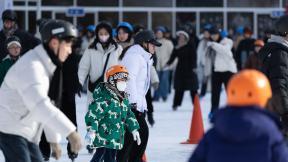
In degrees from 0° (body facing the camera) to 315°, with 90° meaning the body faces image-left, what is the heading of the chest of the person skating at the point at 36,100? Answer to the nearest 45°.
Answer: approximately 270°

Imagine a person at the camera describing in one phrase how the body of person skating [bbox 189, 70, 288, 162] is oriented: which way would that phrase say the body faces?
away from the camera

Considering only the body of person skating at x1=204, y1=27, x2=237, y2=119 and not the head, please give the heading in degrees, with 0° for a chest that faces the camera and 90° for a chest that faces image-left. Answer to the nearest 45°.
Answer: approximately 45°

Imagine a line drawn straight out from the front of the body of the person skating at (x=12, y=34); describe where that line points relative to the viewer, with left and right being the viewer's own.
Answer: facing the viewer

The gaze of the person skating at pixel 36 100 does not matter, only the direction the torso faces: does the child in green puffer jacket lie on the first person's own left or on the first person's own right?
on the first person's own left

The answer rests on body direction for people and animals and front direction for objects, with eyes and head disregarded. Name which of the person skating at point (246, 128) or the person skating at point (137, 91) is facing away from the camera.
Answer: the person skating at point (246, 128)

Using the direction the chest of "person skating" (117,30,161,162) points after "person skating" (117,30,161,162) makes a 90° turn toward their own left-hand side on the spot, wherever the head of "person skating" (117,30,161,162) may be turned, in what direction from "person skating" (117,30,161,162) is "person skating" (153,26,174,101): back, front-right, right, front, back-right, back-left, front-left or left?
front

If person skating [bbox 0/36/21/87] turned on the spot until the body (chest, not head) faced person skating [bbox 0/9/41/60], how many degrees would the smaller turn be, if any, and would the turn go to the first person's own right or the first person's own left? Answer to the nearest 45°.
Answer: approximately 135° to the first person's own left

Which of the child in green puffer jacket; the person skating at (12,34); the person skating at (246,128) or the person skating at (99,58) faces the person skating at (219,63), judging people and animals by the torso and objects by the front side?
the person skating at (246,128)

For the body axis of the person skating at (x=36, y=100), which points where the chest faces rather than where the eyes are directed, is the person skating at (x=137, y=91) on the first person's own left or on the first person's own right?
on the first person's own left

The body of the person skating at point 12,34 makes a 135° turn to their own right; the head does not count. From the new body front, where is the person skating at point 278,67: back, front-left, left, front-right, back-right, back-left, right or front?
back

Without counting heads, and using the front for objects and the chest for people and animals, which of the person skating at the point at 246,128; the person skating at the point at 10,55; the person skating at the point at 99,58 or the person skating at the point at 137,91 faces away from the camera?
the person skating at the point at 246,128

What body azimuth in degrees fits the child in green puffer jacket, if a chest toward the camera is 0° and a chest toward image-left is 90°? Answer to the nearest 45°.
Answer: approximately 315°

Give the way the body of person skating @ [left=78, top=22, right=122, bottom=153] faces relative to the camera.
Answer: toward the camera
